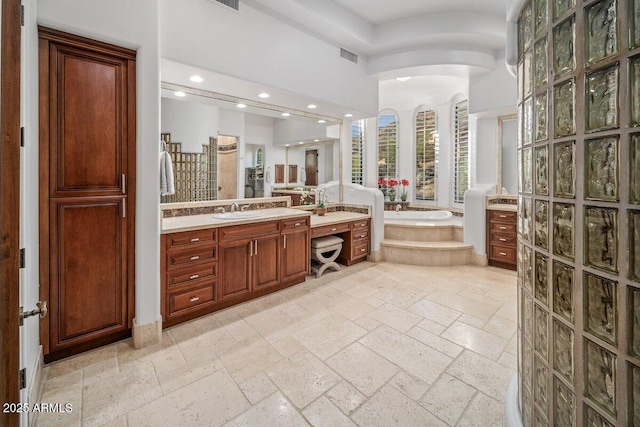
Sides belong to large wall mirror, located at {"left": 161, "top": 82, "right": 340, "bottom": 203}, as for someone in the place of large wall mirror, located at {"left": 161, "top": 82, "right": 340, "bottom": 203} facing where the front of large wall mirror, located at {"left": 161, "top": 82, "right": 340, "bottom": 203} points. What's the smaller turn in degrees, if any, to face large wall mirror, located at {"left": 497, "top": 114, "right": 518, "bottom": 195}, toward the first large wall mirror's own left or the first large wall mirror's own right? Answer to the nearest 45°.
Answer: approximately 45° to the first large wall mirror's own left

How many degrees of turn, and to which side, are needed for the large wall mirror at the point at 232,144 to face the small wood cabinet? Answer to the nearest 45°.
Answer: approximately 45° to its left

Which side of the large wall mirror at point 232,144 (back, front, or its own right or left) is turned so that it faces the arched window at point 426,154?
left

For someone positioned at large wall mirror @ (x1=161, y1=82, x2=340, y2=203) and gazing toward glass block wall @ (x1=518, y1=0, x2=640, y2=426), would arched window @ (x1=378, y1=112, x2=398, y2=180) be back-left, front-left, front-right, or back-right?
back-left

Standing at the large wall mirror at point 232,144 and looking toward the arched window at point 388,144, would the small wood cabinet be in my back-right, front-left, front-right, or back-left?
front-right

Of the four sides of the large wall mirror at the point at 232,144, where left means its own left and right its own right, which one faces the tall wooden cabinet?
right

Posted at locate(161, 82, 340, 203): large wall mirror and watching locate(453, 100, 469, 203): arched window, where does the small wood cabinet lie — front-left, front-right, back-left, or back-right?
front-right

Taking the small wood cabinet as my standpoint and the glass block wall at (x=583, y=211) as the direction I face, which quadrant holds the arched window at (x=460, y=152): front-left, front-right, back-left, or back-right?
back-right

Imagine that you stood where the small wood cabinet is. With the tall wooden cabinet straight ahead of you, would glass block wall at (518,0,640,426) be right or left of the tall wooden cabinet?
left

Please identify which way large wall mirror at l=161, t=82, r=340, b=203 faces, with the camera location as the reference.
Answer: facing the viewer and to the right of the viewer

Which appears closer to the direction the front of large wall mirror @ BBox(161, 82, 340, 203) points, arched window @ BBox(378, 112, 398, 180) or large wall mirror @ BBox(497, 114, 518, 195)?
the large wall mirror
